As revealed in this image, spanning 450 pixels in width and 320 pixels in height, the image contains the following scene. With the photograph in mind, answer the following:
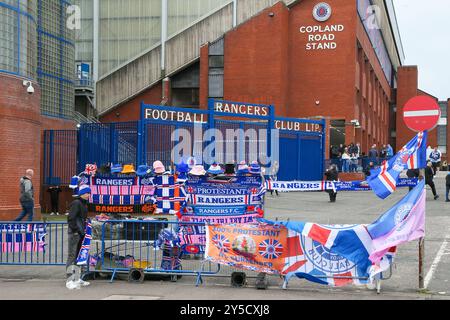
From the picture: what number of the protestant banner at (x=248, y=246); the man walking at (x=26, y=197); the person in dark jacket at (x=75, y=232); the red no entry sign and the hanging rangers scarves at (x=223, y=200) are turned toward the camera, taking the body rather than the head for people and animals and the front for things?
3

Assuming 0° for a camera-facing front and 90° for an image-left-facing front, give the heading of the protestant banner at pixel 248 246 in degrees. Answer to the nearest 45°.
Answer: approximately 0°

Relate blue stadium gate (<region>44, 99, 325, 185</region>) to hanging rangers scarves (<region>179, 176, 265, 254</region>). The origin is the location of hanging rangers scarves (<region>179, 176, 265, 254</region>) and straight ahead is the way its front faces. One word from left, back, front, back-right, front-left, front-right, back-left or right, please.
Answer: back

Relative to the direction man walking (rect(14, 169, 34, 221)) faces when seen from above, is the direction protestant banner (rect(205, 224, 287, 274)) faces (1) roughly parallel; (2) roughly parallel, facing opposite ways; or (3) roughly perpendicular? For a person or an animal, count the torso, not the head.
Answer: roughly perpendicular
